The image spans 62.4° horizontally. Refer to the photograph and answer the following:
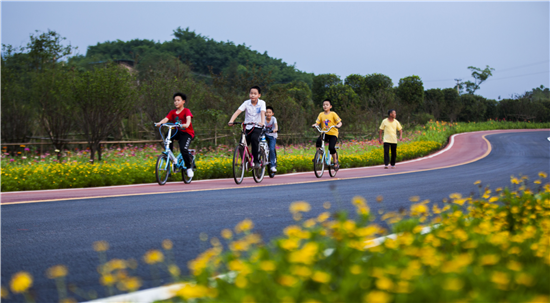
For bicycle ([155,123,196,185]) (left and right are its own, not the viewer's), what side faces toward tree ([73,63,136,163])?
right

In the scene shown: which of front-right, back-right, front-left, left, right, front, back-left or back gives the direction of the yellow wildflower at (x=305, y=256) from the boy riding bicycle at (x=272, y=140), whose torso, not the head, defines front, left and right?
front-left

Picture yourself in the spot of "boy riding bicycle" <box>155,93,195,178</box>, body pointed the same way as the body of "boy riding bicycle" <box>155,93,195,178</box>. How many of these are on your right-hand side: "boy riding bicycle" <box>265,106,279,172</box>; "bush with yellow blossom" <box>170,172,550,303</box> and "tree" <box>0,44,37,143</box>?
1

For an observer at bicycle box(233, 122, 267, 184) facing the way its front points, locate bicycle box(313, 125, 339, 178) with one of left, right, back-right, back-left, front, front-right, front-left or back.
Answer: back

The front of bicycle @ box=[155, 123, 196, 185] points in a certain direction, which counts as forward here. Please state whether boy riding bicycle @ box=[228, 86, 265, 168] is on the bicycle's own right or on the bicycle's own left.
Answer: on the bicycle's own left

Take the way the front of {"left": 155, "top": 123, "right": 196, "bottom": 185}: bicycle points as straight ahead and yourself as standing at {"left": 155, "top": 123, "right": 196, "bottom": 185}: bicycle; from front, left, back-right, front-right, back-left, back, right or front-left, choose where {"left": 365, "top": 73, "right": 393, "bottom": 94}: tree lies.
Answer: back

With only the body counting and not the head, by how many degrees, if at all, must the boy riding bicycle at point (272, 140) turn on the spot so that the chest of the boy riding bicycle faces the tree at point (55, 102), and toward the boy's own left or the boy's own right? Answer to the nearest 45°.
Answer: approximately 90° to the boy's own right

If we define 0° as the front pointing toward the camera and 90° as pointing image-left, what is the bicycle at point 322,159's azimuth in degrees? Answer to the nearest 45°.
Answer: approximately 45°

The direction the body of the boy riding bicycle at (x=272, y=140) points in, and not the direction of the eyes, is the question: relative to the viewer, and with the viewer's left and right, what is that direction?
facing the viewer and to the left of the viewer

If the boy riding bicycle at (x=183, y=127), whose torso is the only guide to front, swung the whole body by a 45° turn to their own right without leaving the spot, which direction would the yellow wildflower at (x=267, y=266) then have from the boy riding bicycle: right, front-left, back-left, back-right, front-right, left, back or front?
left

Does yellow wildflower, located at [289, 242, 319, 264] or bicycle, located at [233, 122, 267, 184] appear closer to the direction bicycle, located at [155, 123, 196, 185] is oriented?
the yellow wildflower

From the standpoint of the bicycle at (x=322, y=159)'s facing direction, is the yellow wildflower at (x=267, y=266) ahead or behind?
ahead

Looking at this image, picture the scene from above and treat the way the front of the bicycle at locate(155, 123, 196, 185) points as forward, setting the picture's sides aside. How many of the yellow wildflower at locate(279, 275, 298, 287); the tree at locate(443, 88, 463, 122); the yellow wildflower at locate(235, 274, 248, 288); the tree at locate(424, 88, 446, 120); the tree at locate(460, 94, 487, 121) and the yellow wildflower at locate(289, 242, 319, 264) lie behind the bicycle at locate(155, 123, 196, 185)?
3

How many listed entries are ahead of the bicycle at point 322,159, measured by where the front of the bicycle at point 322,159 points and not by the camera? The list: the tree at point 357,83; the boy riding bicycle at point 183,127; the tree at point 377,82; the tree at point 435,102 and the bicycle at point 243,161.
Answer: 2

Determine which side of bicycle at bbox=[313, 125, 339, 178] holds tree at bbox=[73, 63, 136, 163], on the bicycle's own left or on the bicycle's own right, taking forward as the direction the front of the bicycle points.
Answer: on the bicycle's own right
